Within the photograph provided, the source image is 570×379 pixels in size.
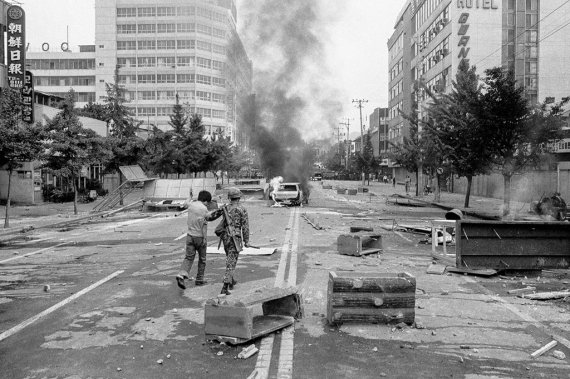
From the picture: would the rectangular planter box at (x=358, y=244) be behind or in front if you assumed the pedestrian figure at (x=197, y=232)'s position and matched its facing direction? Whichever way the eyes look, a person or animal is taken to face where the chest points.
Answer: in front

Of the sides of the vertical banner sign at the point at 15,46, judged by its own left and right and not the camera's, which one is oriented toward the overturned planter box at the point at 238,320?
front

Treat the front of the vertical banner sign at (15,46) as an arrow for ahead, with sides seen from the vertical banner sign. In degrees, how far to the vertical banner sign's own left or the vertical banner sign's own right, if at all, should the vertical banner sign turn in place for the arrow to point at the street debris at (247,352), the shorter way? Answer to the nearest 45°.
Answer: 0° — it already faces it

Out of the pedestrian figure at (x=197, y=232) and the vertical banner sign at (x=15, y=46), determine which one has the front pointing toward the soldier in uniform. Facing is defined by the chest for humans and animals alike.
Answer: the vertical banner sign

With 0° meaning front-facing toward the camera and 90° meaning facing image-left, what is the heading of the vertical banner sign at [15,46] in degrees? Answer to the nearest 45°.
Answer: approximately 0°

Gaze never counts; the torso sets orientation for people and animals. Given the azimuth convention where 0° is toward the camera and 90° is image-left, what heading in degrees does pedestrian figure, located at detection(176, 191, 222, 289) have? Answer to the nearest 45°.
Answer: approximately 225°

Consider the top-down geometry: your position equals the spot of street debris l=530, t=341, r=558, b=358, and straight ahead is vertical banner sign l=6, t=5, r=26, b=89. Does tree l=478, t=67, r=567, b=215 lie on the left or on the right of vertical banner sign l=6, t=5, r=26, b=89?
right

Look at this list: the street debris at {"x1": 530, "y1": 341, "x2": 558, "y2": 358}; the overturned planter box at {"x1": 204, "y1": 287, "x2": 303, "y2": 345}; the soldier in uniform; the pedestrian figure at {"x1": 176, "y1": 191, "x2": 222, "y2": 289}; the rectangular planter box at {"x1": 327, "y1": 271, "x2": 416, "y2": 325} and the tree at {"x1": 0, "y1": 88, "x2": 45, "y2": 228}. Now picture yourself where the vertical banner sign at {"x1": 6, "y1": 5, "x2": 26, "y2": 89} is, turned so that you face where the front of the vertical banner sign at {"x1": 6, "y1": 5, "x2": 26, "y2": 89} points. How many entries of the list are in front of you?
6

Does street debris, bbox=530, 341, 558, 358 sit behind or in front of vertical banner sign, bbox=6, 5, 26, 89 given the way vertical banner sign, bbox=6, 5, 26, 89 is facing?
in front

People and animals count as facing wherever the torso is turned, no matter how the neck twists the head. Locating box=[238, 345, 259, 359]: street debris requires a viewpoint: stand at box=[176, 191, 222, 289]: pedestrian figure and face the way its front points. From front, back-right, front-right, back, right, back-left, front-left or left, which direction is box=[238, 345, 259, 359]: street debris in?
back-right

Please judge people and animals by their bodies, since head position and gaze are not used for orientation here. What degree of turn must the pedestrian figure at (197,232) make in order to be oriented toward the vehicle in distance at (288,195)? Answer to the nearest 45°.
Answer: approximately 45° to its left

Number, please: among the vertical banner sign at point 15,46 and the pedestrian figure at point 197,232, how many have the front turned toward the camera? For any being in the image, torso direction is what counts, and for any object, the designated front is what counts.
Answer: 1

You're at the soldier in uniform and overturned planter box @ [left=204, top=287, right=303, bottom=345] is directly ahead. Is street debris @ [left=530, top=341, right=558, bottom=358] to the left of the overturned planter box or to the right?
left

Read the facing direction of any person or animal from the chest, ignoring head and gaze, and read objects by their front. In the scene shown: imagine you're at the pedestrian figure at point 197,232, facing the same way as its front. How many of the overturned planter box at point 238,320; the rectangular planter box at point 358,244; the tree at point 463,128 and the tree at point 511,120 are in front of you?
3

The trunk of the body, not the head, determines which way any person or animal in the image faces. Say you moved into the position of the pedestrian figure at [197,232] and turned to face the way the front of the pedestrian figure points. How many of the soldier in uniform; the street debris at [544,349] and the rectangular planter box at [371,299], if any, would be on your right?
3
